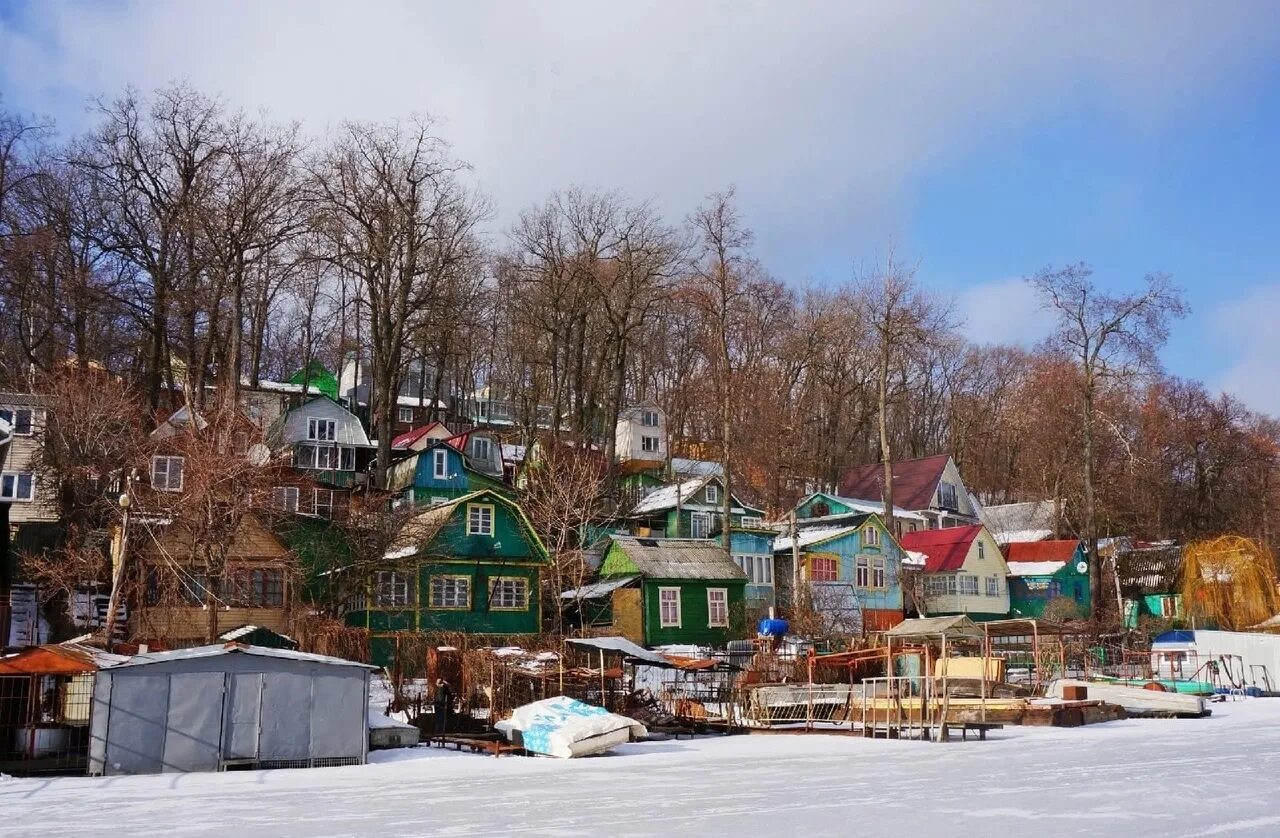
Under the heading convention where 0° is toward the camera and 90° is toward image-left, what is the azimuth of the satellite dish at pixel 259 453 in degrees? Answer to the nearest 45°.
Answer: approximately 0°

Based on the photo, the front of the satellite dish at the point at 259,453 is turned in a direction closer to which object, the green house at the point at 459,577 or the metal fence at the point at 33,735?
the metal fence

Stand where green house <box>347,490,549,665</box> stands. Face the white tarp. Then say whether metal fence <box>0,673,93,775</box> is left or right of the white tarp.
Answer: right

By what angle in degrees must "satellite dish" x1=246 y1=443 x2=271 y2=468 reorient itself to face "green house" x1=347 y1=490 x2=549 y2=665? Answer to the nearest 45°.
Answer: approximately 90° to its left

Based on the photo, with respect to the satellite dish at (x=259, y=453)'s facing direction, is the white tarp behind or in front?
in front

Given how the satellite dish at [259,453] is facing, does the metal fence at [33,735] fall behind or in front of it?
in front
